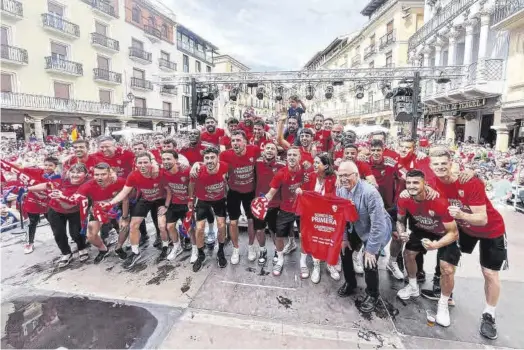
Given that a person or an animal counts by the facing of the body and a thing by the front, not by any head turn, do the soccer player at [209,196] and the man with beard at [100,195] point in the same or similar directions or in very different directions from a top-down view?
same or similar directions

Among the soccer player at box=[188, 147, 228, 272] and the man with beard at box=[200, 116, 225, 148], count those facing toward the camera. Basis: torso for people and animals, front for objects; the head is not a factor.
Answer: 2

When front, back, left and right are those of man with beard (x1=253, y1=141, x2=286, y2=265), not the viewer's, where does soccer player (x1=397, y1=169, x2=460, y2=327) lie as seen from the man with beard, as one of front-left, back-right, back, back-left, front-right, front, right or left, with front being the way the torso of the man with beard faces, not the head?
front-left

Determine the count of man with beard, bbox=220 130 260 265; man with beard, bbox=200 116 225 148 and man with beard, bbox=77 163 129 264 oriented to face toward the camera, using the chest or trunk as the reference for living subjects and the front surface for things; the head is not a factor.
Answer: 3

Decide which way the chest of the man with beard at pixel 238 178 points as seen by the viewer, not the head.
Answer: toward the camera

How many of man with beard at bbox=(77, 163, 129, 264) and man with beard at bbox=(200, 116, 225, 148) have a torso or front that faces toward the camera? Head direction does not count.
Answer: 2

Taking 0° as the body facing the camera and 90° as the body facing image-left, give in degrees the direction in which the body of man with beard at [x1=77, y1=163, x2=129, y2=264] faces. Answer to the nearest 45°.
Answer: approximately 0°

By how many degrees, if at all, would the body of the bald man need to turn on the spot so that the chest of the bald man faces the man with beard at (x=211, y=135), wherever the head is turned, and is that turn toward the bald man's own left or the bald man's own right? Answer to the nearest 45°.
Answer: approximately 90° to the bald man's own right

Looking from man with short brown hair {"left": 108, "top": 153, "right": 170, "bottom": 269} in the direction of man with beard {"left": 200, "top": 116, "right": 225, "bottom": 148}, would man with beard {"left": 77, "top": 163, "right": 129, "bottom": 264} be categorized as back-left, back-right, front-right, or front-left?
back-left

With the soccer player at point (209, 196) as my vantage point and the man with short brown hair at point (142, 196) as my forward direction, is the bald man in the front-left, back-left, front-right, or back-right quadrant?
back-left

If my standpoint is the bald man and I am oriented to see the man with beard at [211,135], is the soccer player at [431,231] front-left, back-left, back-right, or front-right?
back-right
